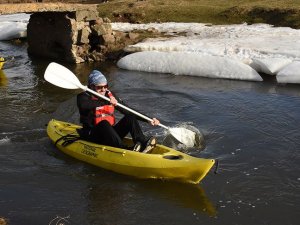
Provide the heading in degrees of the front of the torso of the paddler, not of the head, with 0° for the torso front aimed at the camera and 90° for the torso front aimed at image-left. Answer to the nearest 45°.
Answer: approximately 315°

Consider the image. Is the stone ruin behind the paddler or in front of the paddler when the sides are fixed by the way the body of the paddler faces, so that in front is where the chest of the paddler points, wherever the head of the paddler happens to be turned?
behind
